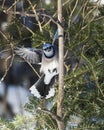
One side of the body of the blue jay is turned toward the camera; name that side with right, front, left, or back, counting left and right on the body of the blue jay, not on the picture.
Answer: front
